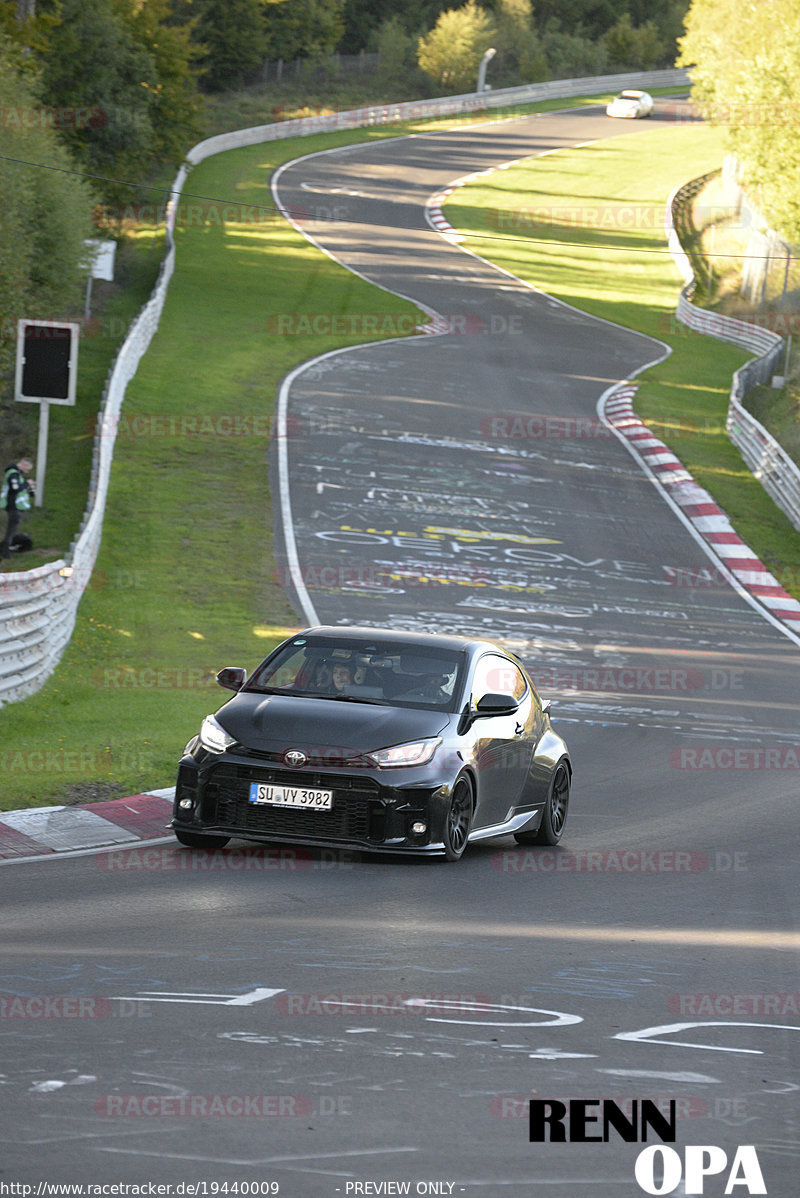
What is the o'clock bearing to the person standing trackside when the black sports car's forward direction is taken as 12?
The person standing trackside is roughly at 4 o'clock from the black sports car.

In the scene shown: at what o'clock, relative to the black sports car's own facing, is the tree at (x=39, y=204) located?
The tree is roughly at 4 o'clock from the black sports car.
